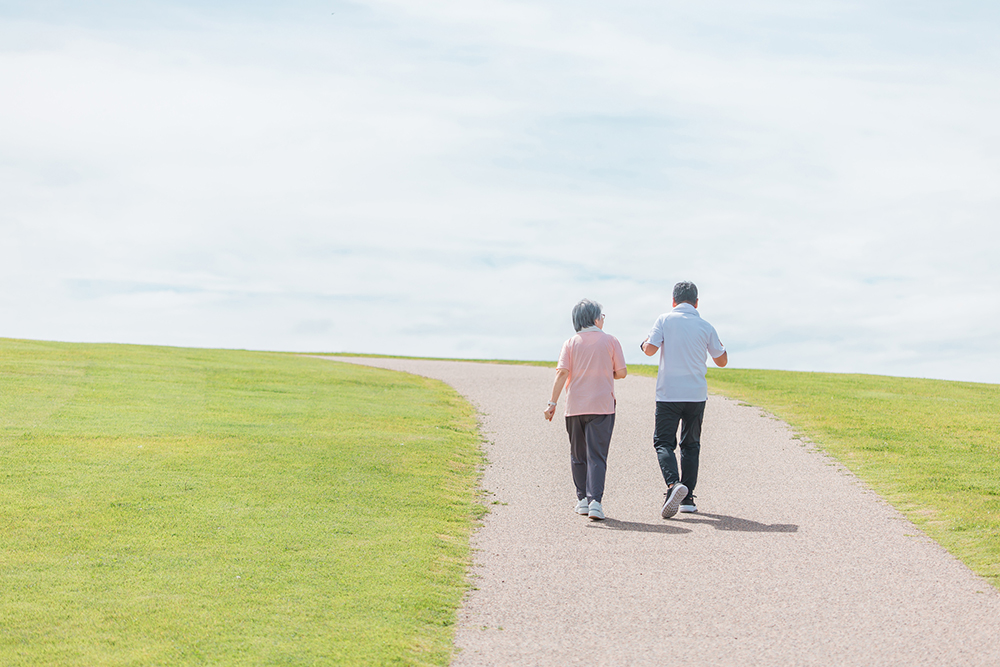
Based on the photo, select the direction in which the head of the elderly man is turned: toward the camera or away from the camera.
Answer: away from the camera

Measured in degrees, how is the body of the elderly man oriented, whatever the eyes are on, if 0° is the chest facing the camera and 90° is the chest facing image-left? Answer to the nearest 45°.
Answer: approximately 180°

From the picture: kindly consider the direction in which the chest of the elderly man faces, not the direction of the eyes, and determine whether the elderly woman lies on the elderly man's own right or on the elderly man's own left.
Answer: on the elderly man's own left
